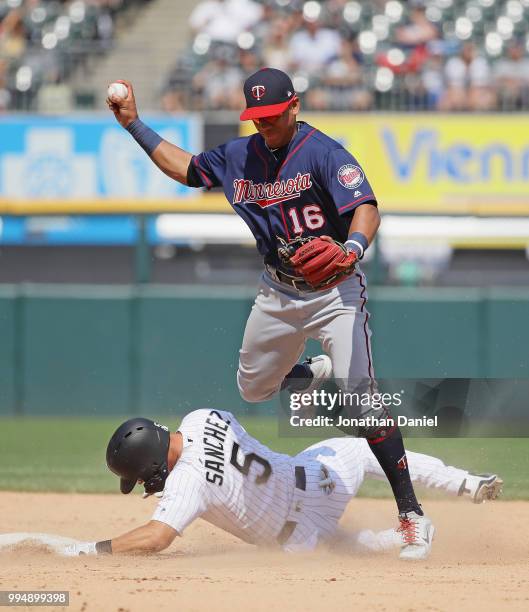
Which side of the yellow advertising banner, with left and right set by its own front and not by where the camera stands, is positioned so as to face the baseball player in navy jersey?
front

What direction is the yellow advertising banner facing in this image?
toward the camera

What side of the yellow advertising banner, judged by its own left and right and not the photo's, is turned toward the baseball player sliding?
front
